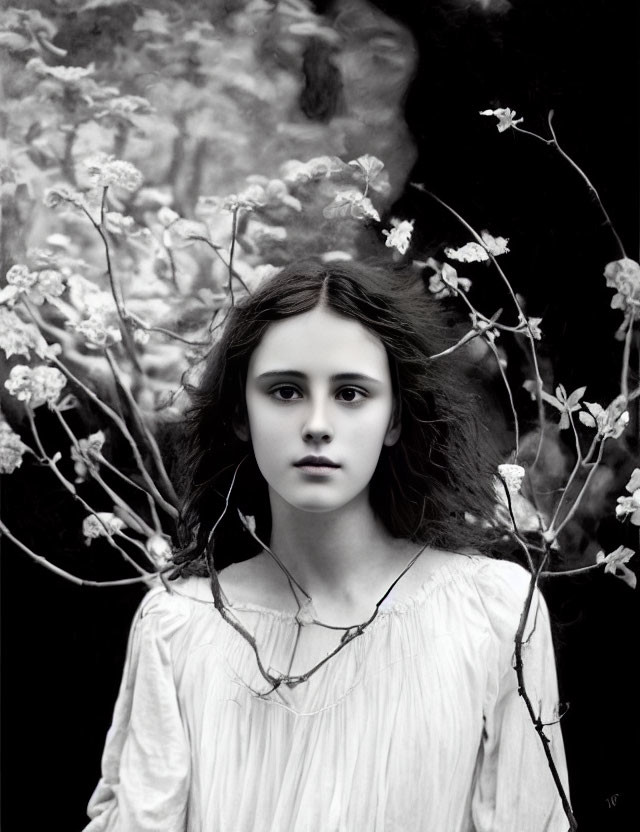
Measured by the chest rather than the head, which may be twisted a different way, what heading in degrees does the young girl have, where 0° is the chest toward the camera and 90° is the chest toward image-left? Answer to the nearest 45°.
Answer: approximately 0°
